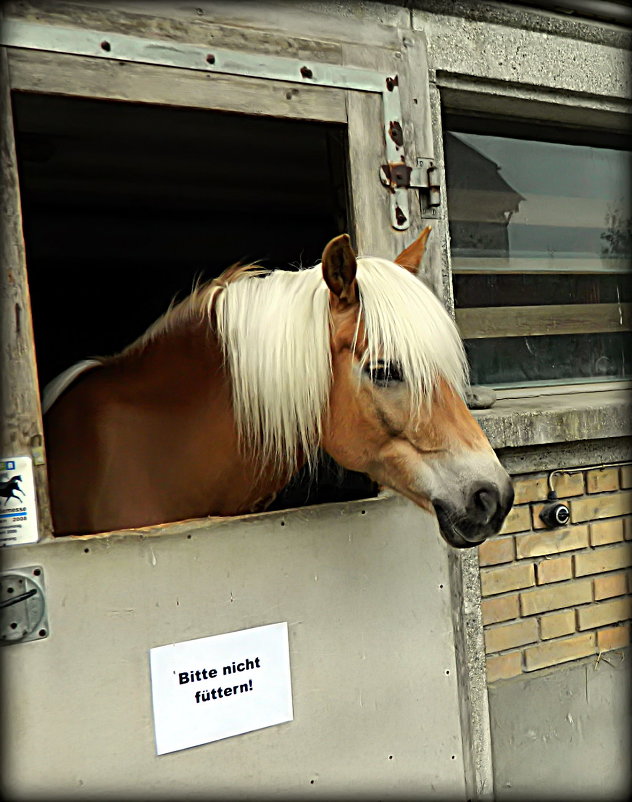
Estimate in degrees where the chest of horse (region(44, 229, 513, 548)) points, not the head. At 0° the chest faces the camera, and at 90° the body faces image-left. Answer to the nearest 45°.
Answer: approximately 315°

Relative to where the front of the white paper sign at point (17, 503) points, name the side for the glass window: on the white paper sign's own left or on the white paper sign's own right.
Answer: on the white paper sign's own left

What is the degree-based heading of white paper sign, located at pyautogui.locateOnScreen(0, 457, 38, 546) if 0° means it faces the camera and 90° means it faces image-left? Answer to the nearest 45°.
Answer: approximately 0°

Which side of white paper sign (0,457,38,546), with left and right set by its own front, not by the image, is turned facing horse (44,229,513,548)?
left

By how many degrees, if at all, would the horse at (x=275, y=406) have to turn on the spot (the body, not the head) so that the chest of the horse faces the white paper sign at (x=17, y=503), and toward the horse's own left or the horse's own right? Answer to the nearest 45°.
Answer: approximately 135° to the horse's own right
